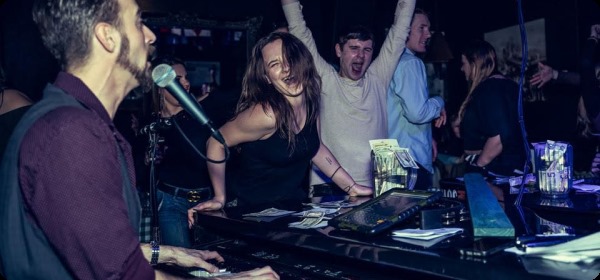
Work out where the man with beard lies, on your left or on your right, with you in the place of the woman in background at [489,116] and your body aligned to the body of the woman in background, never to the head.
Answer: on your left

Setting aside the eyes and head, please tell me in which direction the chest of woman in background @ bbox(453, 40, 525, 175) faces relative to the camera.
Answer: to the viewer's left

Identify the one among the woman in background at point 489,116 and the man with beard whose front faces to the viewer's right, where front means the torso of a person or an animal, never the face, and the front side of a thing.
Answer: the man with beard

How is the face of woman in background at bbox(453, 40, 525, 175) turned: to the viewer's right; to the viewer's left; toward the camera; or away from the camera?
to the viewer's left

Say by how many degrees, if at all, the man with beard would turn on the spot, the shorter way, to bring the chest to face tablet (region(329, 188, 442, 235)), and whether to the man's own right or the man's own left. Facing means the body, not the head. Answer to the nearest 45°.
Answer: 0° — they already face it

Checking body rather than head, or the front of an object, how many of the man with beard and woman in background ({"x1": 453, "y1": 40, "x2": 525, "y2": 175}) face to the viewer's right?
1

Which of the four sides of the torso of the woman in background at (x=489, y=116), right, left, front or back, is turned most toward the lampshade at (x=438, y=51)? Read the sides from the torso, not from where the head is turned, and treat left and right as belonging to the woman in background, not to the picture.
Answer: right

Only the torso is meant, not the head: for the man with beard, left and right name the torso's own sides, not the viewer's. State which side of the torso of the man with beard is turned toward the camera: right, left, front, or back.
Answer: right
